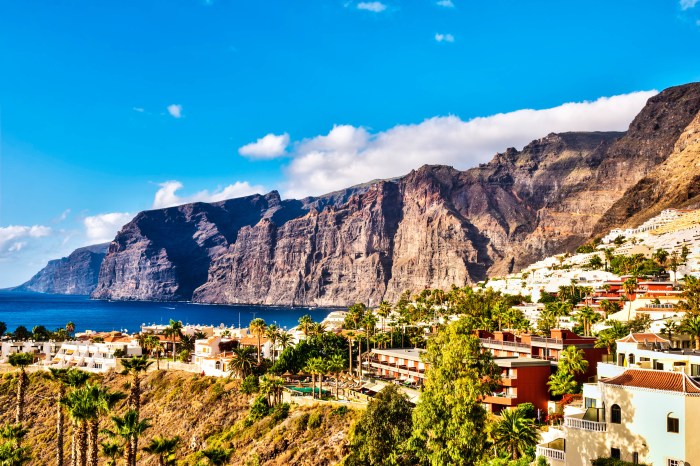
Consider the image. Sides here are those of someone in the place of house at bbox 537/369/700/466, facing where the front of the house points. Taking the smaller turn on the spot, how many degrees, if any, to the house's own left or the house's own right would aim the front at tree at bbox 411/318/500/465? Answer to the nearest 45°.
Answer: approximately 45° to the house's own right

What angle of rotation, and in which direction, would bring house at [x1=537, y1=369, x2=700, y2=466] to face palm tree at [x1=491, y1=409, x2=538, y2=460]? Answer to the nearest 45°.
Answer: approximately 45° to its right
